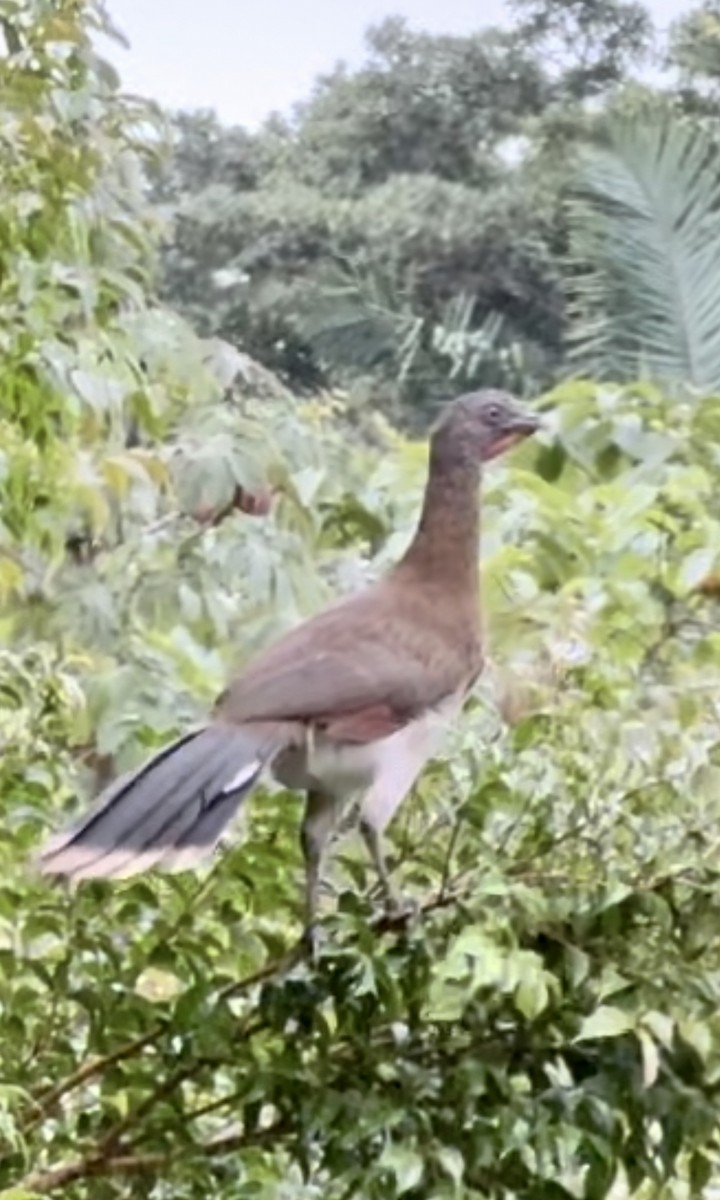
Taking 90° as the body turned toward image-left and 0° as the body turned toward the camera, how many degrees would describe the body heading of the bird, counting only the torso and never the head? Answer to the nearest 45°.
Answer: approximately 270°
